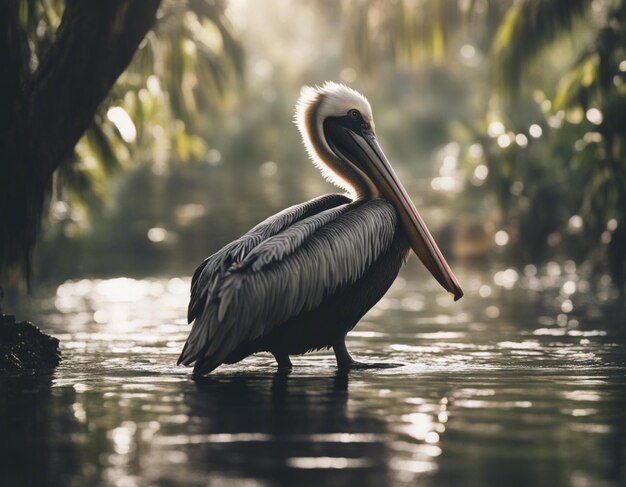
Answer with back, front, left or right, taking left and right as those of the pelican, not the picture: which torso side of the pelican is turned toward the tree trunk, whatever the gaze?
back

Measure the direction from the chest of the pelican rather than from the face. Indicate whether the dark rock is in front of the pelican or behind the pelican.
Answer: behind

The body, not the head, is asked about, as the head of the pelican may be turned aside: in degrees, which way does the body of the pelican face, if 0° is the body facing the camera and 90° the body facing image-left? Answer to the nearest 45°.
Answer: approximately 270°
